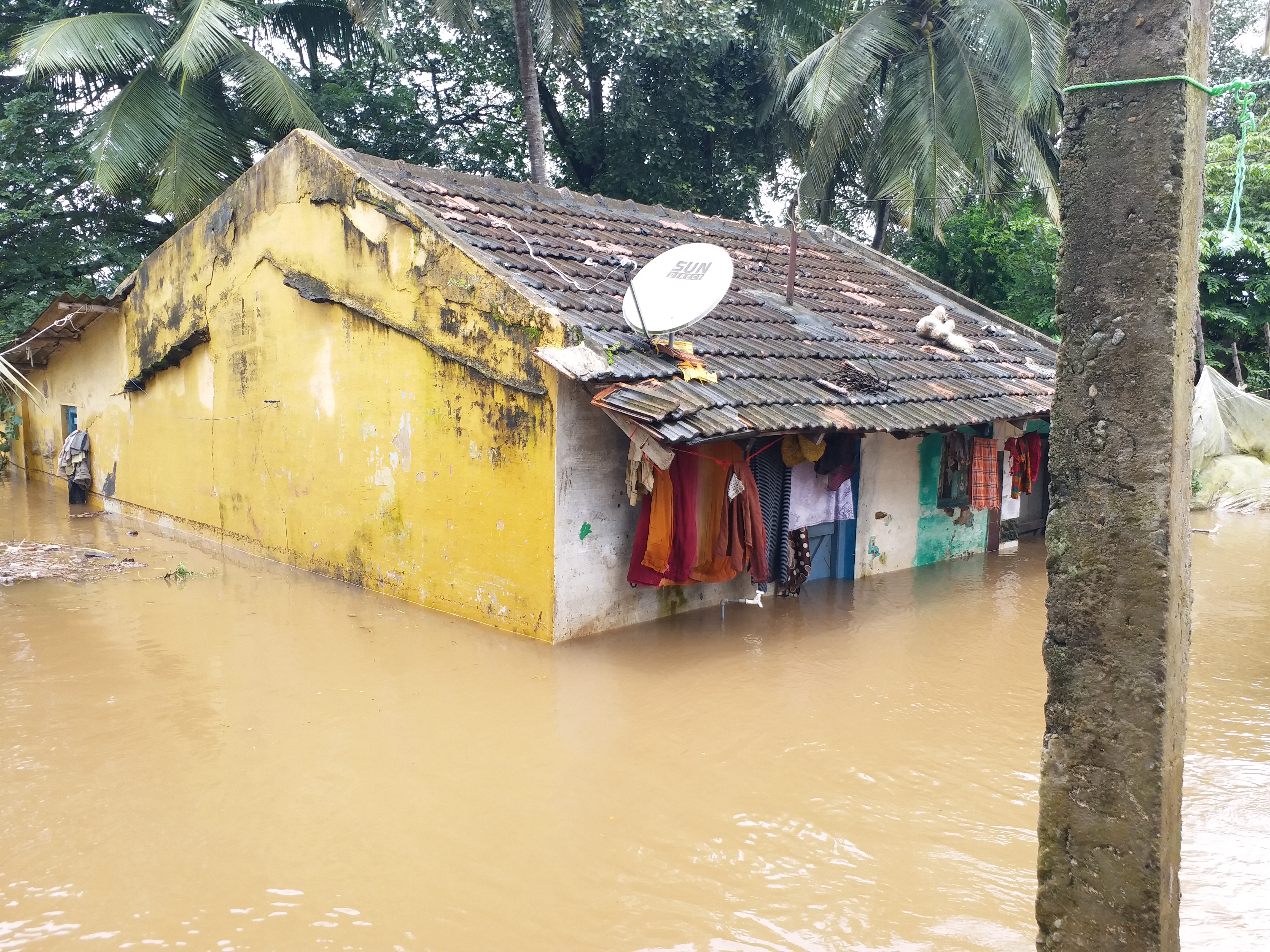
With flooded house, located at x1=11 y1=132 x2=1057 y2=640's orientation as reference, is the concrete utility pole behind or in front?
in front

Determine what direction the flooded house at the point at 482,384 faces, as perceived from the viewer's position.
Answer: facing the viewer and to the right of the viewer

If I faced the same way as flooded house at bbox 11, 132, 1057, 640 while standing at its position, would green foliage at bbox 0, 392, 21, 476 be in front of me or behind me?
behind

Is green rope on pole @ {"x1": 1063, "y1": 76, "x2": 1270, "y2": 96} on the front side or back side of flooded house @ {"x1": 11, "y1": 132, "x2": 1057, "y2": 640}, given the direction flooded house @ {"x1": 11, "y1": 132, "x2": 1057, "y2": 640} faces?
on the front side
